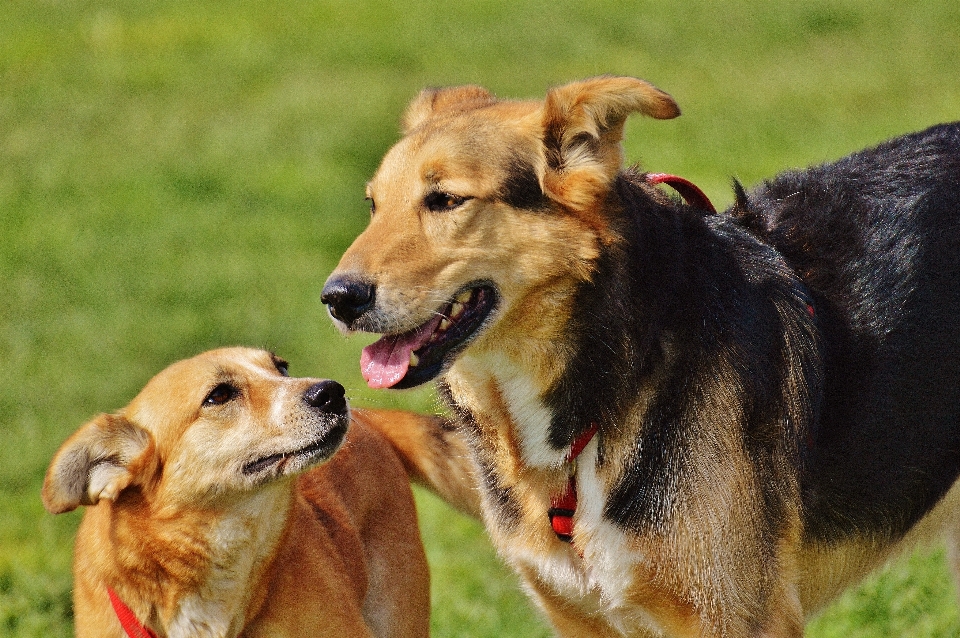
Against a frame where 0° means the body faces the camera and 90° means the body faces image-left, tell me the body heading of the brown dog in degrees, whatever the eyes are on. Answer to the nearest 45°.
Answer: approximately 45°

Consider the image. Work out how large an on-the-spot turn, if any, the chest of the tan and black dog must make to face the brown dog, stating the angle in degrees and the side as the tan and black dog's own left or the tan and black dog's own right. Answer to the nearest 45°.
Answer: approximately 45° to the tan and black dog's own right

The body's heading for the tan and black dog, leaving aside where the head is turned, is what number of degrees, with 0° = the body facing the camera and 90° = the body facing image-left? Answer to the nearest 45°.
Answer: approximately 45°
